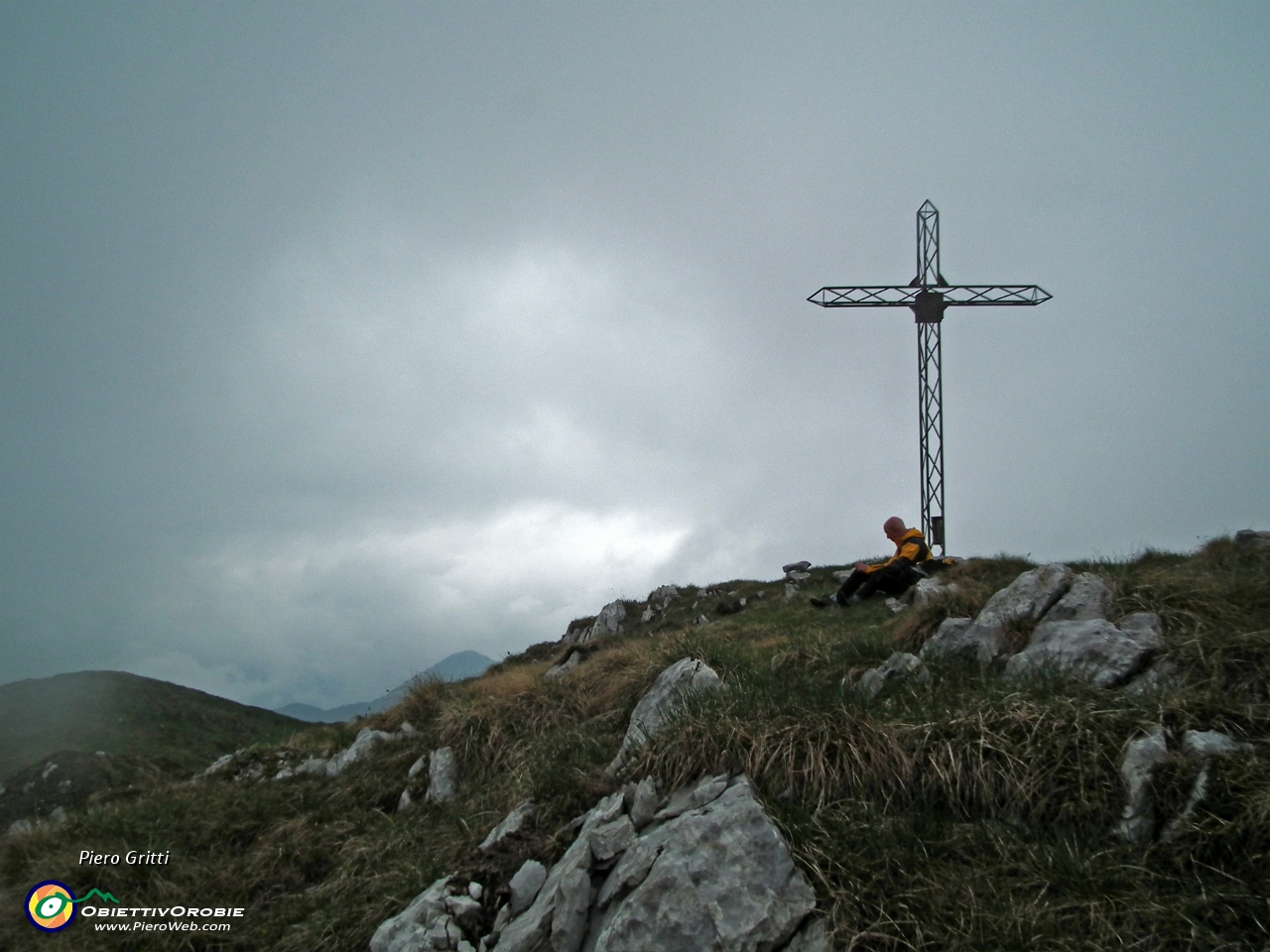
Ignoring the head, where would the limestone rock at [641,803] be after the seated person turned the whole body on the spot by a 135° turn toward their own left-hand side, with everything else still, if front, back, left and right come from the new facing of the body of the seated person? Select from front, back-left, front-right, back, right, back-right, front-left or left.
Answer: front-right

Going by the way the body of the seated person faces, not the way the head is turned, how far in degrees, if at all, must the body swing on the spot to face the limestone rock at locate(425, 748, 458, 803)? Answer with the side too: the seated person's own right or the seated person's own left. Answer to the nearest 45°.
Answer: approximately 45° to the seated person's own left

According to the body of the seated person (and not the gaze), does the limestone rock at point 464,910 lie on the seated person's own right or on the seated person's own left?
on the seated person's own left

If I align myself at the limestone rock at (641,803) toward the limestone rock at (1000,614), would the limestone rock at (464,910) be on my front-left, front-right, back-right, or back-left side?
back-left

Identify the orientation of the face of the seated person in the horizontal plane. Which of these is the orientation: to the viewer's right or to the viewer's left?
to the viewer's left

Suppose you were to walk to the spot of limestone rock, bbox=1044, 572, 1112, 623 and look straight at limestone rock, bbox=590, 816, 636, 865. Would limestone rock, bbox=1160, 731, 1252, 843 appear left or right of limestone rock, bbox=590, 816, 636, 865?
left

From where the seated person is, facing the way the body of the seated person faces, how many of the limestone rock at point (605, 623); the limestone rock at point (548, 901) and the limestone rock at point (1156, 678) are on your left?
2

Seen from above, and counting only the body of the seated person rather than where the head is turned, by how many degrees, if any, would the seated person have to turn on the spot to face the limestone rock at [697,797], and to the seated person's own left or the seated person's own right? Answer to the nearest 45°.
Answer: approximately 90° to the seated person's own left

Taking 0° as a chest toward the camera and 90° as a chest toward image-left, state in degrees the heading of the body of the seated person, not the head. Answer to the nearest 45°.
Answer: approximately 90°
